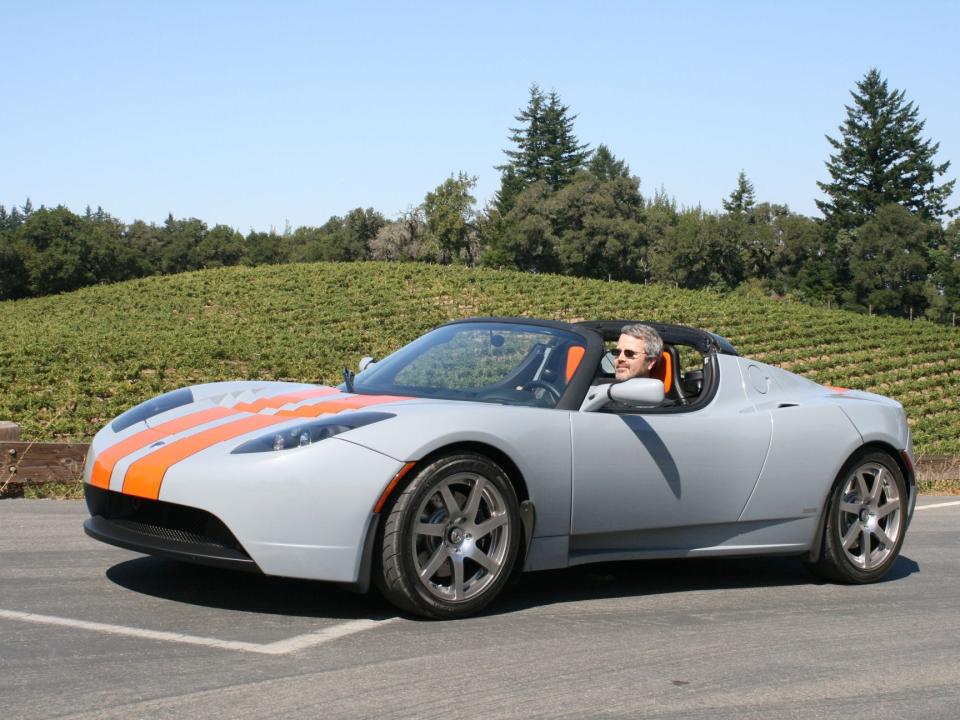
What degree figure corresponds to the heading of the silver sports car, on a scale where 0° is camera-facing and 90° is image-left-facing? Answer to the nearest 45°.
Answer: approximately 45°

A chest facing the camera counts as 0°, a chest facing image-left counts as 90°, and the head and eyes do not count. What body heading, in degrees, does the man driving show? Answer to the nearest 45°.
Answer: approximately 45°

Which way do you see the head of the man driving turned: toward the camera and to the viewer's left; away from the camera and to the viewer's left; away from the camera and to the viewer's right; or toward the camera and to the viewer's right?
toward the camera and to the viewer's left
